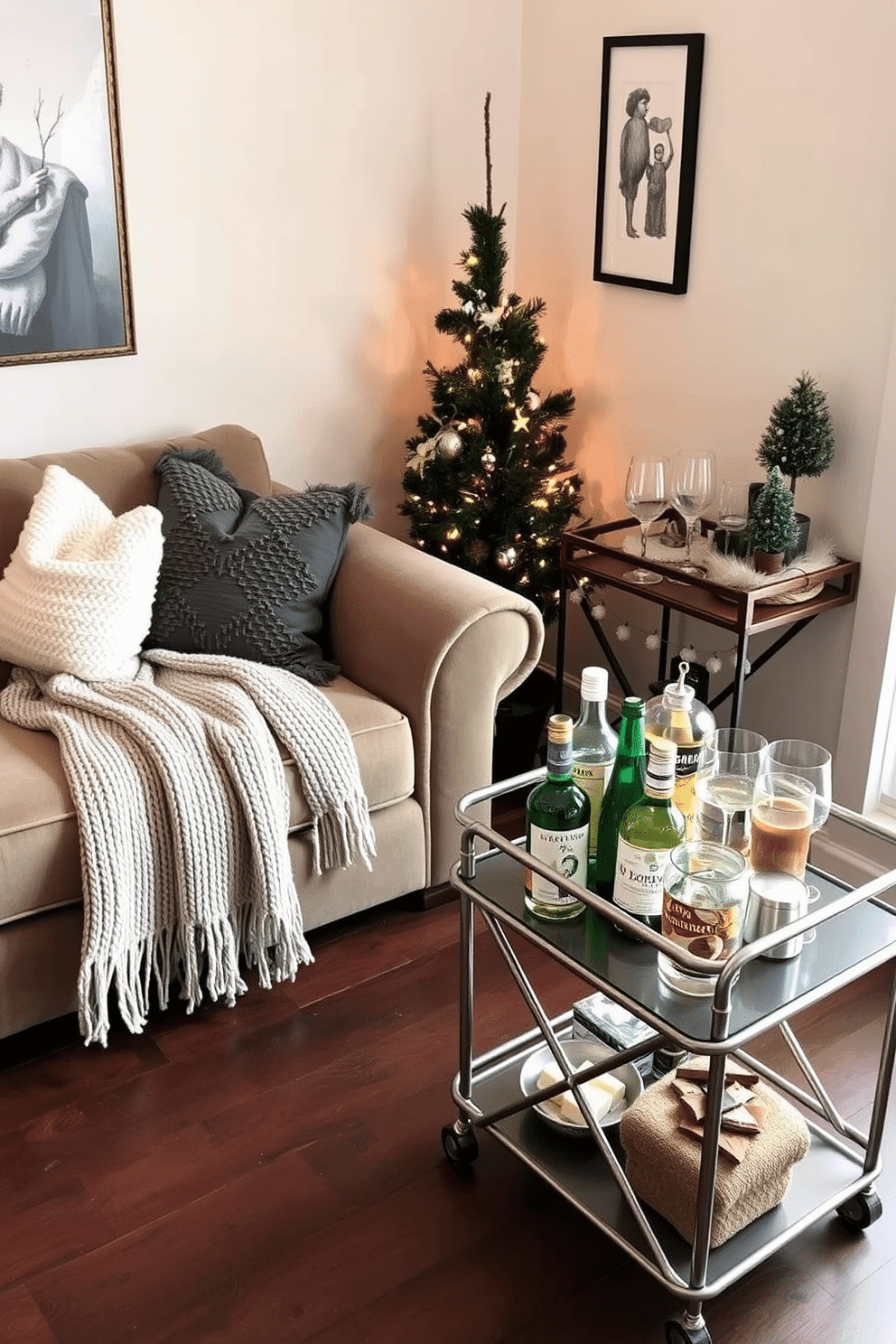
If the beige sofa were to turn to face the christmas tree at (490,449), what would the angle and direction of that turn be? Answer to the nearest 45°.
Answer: approximately 90° to its left

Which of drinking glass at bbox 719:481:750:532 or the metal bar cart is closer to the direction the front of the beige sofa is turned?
the metal bar cart

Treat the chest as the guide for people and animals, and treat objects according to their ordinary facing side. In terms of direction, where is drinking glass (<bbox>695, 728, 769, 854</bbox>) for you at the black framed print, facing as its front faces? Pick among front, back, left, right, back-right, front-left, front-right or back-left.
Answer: front-left

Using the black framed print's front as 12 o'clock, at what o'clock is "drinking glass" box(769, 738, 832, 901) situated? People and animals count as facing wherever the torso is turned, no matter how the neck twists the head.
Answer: The drinking glass is roughly at 10 o'clock from the black framed print.

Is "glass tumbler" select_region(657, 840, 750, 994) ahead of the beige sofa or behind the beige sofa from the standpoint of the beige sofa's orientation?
ahead

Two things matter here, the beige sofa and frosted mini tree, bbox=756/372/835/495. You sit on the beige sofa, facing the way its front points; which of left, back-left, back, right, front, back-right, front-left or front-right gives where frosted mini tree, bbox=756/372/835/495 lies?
front-left

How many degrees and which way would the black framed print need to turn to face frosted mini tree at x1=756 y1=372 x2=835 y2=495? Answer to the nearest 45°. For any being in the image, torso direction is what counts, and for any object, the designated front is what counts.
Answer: approximately 90° to its left

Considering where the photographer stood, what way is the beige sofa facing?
facing the viewer and to the right of the viewer

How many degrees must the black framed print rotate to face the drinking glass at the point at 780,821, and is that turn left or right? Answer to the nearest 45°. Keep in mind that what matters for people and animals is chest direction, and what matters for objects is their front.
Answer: approximately 45° to its left

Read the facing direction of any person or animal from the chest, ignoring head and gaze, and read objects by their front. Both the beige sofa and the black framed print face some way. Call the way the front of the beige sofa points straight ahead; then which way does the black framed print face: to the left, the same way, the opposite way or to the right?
to the right

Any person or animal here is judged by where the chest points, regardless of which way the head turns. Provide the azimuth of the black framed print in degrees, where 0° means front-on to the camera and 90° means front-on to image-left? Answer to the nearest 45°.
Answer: approximately 45°
